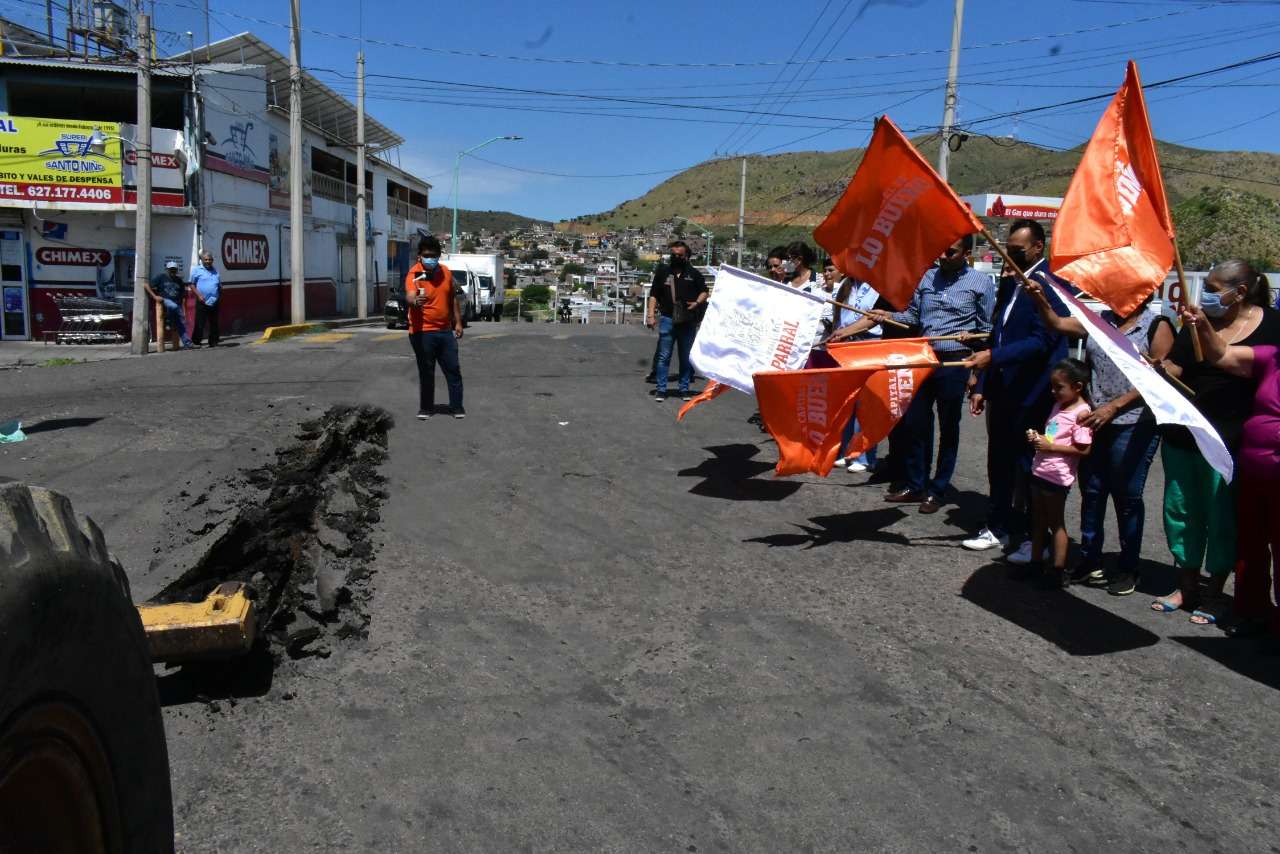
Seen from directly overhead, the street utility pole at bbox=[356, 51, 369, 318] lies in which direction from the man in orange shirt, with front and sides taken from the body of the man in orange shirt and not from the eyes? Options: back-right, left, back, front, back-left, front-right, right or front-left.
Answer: back

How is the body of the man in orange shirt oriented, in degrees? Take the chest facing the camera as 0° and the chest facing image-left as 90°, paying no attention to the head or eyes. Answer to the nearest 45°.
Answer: approximately 0°

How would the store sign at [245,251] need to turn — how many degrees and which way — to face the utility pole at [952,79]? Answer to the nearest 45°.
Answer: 0° — it already faces it

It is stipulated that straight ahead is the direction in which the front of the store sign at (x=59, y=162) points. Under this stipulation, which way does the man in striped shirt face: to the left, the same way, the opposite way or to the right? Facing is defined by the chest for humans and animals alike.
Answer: to the right

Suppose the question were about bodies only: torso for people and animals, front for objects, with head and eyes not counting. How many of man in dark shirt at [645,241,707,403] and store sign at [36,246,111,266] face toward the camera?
2

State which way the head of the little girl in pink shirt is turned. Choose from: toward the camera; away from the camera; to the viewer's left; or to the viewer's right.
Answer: to the viewer's left

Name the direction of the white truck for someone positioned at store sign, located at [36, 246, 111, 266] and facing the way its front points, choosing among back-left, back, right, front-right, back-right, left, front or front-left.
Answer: back-left

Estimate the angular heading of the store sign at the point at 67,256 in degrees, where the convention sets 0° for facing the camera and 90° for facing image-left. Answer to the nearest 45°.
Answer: approximately 0°

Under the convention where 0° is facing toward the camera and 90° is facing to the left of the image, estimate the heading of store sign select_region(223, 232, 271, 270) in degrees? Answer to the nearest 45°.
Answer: approximately 315°

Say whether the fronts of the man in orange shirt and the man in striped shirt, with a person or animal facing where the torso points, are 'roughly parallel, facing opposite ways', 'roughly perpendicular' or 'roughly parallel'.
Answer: roughly perpendicular
